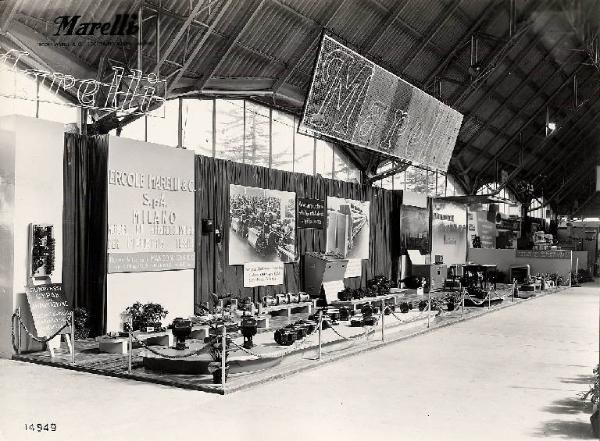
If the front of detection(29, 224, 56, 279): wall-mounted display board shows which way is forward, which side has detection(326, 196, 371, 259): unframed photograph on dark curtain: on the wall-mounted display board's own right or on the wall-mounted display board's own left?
on the wall-mounted display board's own left

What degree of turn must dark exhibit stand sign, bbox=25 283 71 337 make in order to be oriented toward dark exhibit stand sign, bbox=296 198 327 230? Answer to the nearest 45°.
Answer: approximately 90° to its left

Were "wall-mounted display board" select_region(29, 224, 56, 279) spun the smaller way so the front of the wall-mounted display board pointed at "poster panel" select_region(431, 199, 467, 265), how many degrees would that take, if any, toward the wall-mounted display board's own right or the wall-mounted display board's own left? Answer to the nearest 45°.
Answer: approximately 90° to the wall-mounted display board's own left

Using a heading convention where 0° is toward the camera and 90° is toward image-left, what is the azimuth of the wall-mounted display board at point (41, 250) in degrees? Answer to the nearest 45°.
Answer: approximately 315°

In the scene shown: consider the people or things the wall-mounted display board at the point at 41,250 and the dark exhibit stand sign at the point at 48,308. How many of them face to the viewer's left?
0

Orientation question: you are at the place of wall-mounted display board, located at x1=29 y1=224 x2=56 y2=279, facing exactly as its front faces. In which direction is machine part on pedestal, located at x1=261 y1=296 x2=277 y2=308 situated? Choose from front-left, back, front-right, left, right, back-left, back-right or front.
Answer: left

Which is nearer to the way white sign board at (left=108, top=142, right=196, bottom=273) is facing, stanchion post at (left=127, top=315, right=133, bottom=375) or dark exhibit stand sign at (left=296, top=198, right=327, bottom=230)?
the stanchion post

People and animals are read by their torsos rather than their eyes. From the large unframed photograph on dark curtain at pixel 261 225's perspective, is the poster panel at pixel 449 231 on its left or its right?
on its left

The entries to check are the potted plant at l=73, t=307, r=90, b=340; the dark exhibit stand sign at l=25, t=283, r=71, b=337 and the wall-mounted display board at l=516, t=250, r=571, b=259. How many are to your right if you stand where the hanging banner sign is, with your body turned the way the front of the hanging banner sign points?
2

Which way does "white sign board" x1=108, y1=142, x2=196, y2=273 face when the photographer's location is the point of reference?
facing the viewer and to the right of the viewer

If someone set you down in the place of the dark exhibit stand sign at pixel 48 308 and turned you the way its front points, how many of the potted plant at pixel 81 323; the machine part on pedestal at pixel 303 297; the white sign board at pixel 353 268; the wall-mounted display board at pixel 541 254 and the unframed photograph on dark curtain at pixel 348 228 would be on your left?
5

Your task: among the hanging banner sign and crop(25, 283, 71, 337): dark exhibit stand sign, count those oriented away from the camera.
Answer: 0

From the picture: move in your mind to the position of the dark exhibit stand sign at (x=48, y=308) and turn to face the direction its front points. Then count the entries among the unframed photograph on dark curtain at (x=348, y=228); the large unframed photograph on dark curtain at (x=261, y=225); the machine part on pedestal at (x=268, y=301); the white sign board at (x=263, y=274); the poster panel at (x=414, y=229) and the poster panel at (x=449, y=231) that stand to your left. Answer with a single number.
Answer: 6
